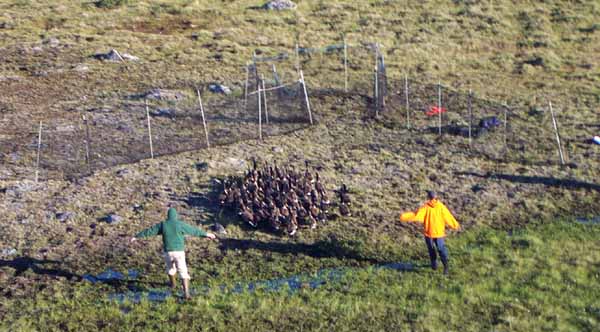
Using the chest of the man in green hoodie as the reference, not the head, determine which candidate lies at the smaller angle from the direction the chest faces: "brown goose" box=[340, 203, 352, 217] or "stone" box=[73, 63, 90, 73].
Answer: the stone

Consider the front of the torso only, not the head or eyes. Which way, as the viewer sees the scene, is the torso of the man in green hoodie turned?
away from the camera

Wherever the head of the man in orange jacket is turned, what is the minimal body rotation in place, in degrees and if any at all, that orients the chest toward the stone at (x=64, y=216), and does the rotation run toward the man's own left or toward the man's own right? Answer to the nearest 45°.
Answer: approximately 90° to the man's own left

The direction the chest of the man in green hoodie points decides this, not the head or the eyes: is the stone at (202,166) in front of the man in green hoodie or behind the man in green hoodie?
in front

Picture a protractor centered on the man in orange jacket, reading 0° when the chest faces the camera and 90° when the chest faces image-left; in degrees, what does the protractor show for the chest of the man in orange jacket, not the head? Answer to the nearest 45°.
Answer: approximately 180°

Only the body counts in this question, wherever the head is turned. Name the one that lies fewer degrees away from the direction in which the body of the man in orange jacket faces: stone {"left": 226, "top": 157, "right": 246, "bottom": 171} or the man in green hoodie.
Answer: the stone

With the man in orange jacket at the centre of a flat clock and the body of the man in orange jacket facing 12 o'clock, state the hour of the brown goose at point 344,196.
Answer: The brown goose is roughly at 11 o'clock from the man in orange jacket.

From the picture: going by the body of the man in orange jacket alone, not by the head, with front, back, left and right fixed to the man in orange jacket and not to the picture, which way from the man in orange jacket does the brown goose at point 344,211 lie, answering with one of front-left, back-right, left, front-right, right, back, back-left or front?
front-left

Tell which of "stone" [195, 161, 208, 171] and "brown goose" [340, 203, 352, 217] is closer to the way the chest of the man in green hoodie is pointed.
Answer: the stone

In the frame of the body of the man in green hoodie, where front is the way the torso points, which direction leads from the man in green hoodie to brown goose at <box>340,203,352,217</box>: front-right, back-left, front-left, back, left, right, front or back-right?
front-right

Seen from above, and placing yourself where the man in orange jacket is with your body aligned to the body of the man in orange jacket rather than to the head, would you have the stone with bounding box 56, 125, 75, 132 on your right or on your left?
on your left

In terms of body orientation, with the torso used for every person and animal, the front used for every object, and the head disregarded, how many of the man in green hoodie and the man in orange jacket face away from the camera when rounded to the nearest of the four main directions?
2
